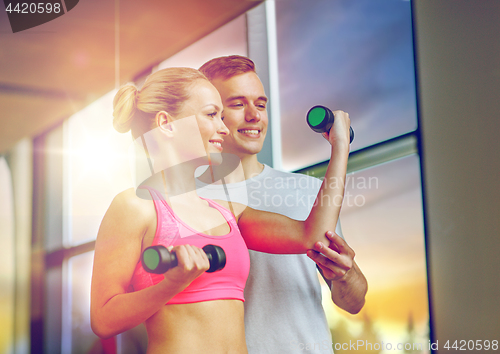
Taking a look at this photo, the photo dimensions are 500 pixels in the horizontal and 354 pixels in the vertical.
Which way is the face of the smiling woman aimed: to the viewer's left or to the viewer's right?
to the viewer's right

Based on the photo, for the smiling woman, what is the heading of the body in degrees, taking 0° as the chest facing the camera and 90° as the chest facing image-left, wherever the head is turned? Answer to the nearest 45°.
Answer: approximately 315°
